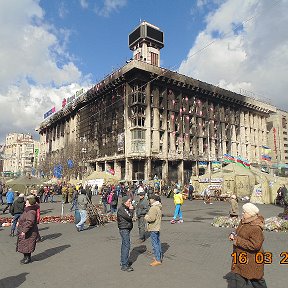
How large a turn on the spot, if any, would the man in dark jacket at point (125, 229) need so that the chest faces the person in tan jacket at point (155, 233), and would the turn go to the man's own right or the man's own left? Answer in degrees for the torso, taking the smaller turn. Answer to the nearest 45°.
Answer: approximately 45° to the man's own left

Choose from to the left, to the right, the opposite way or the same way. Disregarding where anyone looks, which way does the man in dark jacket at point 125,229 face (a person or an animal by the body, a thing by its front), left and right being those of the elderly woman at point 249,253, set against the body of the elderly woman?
the opposite way

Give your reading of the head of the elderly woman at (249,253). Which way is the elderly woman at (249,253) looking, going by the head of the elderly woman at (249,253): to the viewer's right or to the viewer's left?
to the viewer's left

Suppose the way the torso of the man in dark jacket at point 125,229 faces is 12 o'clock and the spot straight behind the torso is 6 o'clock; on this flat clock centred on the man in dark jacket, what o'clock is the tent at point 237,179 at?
The tent is roughly at 10 o'clock from the man in dark jacket.

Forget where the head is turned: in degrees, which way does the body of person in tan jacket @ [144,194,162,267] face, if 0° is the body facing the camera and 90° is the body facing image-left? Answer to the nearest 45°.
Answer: approximately 90°

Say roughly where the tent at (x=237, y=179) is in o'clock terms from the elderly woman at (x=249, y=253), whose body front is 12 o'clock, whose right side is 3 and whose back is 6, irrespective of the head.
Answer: The tent is roughly at 3 o'clock from the elderly woman.

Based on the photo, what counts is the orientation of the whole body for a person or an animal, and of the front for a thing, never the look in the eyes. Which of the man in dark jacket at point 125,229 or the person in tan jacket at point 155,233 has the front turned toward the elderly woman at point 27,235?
the person in tan jacket

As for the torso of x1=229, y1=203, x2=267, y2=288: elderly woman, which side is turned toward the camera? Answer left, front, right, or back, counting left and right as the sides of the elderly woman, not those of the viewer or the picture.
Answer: left

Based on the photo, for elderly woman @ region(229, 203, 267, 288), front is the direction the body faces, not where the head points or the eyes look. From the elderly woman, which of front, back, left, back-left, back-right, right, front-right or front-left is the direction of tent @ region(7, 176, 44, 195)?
front-right

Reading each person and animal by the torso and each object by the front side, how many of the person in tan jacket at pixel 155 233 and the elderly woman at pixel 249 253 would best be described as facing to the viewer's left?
2

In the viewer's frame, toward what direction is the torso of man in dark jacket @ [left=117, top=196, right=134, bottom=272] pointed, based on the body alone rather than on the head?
to the viewer's right

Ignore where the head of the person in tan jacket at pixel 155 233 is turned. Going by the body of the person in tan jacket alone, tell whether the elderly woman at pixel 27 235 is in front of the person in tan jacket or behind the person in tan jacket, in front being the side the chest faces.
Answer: in front
